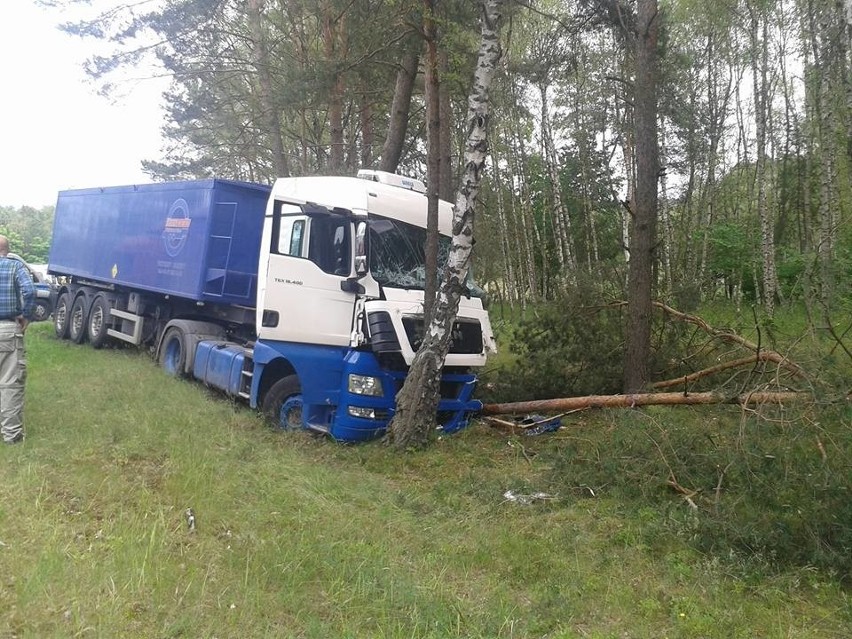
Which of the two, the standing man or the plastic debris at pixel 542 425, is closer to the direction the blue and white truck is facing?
the plastic debris

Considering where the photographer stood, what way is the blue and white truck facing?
facing the viewer and to the right of the viewer

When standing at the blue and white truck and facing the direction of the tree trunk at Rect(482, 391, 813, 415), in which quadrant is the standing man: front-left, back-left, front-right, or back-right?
back-right

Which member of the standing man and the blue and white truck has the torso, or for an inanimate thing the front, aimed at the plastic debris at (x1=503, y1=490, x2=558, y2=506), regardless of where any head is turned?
the blue and white truck

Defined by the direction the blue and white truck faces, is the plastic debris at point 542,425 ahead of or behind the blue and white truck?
ahead

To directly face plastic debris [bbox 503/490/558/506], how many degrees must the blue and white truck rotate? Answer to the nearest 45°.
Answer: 0° — it already faces it
